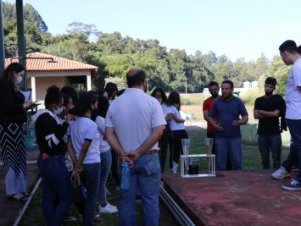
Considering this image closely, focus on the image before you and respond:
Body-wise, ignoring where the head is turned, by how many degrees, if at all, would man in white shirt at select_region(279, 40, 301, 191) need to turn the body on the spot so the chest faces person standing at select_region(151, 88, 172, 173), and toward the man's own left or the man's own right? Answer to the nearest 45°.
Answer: approximately 45° to the man's own right

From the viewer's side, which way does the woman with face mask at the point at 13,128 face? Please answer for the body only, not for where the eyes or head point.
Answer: to the viewer's right

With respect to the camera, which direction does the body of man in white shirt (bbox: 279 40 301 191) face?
to the viewer's left

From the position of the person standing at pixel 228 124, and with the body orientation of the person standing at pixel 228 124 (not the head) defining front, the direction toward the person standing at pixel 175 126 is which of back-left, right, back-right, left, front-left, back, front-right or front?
back-right

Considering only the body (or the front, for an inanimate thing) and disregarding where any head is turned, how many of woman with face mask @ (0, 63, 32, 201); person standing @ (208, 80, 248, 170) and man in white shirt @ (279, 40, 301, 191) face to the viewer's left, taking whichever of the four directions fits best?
1

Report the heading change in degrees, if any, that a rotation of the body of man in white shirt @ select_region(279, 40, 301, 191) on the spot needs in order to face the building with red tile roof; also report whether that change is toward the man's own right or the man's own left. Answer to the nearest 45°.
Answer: approximately 45° to the man's own right

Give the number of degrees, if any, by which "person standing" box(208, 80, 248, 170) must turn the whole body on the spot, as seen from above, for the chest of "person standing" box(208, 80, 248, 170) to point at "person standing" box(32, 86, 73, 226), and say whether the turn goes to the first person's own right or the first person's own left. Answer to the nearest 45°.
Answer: approximately 45° to the first person's own right

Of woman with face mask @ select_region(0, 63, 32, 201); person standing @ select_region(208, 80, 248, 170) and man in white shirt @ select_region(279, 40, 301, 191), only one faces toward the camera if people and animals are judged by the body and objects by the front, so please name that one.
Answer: the person standing

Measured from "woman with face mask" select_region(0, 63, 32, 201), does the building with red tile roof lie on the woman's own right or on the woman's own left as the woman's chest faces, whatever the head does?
on the woman's own left

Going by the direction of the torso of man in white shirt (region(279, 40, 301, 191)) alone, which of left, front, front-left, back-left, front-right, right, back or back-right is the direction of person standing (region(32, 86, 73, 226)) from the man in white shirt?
front-left

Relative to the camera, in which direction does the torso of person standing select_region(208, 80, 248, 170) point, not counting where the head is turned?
toward the camera

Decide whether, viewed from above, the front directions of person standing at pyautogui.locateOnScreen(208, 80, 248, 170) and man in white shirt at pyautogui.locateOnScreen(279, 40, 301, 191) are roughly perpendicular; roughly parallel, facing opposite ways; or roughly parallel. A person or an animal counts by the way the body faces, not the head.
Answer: roughly perpendicular

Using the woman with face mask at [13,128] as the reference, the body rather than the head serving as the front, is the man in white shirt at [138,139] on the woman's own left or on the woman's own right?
on the woman's own right

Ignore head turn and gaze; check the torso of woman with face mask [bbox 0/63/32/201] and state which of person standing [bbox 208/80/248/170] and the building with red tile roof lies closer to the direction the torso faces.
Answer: the person standing
